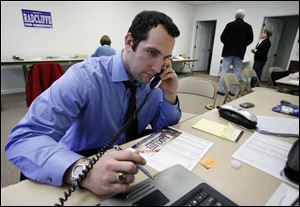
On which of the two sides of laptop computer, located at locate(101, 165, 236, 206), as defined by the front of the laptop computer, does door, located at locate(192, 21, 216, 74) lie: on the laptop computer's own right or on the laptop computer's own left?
on the laptop computer's own right

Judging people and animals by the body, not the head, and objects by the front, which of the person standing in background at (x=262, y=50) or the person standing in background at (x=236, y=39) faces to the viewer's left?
the person standing in background at (x=262, y=50)

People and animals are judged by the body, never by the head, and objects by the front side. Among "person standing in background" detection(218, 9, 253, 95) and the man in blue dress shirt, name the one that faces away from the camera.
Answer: the person standing in background

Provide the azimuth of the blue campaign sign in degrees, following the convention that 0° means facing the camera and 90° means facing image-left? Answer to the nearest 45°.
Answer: approximately 0°

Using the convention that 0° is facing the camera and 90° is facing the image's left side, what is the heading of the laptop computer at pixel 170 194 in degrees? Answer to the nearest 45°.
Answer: approximately 135°

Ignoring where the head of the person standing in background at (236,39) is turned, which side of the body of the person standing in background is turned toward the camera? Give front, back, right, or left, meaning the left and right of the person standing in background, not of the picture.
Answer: back

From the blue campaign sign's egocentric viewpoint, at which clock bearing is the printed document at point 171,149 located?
The printed document is roughly at 12 o'clock from the blue campaign sign.

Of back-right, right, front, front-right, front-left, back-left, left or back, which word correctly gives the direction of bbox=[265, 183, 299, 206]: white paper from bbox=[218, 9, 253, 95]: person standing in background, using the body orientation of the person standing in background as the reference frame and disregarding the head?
back
